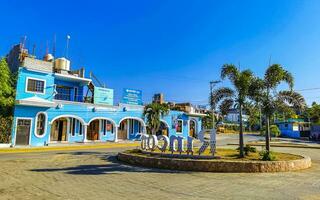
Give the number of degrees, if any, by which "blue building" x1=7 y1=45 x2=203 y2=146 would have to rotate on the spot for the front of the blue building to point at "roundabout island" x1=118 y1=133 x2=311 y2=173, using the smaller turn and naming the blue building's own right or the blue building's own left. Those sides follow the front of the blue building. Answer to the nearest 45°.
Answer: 0° — it already faces it

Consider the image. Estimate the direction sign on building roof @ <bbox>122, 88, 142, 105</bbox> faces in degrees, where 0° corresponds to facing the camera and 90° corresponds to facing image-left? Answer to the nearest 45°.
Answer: approximately 315°

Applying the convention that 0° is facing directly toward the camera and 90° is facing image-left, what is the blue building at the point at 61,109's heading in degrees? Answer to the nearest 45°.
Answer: approximately 315°

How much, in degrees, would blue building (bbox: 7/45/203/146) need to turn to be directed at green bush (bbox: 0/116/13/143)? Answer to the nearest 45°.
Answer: approximately 90° to its right

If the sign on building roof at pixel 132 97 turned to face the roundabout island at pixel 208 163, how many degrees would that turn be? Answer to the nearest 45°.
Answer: approximately 45° to its right
